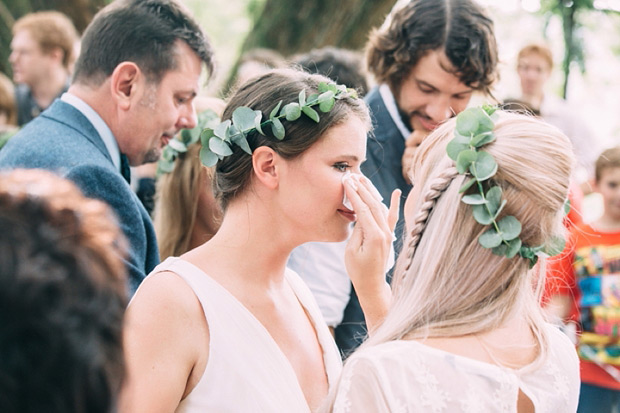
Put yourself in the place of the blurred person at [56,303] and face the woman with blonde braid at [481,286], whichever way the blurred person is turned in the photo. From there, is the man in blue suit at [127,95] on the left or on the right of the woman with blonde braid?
left

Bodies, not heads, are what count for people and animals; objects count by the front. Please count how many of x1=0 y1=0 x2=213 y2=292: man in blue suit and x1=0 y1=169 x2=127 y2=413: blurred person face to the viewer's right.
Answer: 1

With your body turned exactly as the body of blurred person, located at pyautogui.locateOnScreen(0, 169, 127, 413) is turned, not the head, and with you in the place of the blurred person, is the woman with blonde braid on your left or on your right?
on your right

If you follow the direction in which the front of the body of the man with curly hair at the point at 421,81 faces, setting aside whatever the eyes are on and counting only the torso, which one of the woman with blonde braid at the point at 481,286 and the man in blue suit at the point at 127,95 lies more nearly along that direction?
the woman with blonde braid

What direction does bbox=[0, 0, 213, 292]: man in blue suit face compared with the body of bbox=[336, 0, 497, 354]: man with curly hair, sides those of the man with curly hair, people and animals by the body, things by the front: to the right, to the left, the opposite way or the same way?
to the left

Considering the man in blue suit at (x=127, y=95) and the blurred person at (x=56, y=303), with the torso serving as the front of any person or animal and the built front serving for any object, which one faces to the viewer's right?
the man in blue suit

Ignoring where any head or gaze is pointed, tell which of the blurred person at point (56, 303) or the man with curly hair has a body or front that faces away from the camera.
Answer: the blurred person

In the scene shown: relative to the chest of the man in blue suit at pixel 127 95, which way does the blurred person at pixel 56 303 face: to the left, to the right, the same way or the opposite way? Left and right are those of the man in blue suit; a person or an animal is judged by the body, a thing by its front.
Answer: to the left

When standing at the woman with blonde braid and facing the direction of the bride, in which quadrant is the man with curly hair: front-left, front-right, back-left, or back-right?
front-right

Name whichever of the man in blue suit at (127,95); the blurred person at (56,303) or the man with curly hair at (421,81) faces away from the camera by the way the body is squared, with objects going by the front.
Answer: the blurred person

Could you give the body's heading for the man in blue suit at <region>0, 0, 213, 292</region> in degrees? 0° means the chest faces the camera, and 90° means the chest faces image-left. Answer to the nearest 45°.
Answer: approximately 270°

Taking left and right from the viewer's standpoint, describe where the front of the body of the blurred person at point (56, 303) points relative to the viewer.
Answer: facing away from the viewer

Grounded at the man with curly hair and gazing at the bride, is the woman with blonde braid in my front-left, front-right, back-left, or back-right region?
front-left

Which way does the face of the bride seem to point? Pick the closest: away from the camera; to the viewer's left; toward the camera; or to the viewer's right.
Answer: to the viewer's right

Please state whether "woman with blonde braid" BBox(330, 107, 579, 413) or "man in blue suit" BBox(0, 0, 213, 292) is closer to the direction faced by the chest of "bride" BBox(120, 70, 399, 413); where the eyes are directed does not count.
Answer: the woman with blonde braid

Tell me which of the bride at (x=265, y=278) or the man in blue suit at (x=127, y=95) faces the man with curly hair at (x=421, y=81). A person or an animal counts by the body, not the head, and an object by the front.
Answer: the man in blue suit
